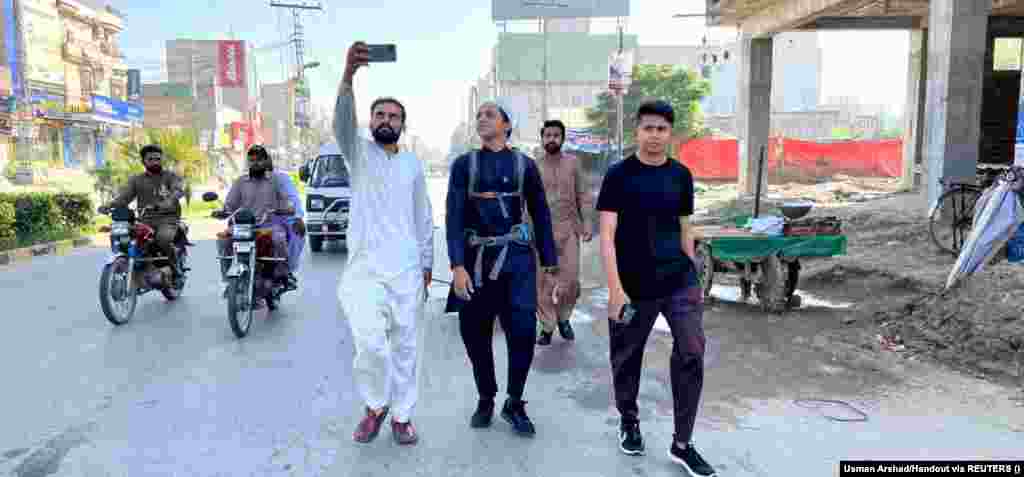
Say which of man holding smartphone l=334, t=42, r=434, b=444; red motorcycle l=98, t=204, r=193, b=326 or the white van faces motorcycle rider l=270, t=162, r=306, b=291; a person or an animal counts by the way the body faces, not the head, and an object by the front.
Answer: the white van

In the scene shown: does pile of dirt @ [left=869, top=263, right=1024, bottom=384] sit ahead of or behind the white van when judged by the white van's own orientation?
ahead

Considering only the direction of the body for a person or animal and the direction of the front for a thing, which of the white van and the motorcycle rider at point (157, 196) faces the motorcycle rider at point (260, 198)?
the white van

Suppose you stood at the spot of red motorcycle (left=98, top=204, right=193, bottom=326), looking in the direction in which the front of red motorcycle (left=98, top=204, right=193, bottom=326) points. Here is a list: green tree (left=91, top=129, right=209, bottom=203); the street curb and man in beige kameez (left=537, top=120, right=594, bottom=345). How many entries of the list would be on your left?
1

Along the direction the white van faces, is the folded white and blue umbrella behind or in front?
in front

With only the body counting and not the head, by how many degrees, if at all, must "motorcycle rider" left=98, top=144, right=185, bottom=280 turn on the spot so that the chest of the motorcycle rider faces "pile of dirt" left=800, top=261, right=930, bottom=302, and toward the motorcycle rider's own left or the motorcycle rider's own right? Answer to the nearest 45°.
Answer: approximately 135° to the motorcycle rider's own left
